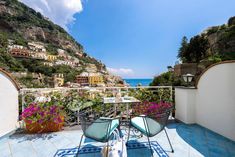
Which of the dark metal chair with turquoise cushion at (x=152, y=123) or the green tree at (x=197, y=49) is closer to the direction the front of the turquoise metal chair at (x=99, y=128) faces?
the green tree

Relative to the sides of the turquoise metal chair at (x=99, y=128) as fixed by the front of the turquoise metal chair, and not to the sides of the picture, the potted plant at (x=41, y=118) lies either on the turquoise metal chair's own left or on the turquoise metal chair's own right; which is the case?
on the turquoise metal chair's own left

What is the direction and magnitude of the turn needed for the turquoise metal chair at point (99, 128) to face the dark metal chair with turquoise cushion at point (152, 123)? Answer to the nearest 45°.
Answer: approximately 45° to its right

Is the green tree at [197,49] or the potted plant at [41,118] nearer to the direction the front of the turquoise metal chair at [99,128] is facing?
the green tree

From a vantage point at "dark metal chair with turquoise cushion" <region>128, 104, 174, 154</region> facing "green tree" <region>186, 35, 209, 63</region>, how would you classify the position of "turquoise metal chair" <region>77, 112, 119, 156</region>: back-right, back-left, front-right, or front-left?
back-left

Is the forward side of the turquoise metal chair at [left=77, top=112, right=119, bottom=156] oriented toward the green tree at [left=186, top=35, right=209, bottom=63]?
yes

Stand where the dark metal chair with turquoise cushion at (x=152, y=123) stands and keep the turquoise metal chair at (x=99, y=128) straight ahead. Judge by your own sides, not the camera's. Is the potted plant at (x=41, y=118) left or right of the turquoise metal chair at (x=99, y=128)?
right

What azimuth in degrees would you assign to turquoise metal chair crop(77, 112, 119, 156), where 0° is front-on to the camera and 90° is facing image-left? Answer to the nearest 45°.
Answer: approximately 225°
